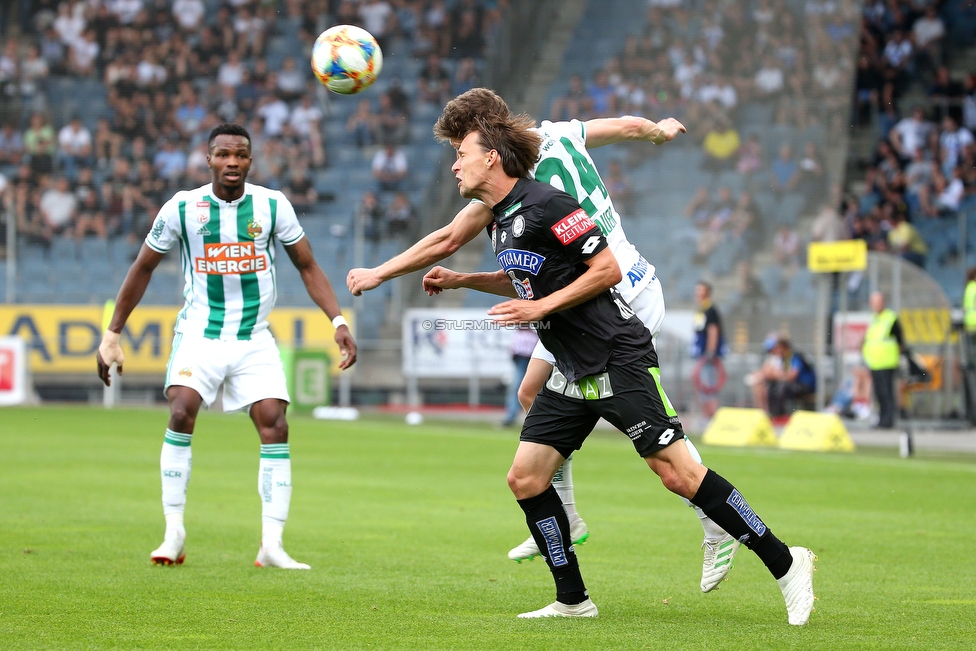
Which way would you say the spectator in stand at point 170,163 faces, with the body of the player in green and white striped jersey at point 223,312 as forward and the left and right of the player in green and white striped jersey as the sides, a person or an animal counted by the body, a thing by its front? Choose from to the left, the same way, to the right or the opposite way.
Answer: the same way

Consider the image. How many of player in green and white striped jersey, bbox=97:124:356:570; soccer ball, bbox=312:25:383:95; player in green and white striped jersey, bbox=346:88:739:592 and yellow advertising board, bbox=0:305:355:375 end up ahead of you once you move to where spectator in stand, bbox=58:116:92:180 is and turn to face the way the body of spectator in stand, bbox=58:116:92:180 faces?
4

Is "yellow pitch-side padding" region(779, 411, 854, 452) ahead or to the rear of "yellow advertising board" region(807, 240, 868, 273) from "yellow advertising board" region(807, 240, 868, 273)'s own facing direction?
ahead

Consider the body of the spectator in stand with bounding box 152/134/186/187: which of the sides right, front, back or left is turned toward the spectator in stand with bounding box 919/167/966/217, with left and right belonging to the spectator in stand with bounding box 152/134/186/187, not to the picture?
left

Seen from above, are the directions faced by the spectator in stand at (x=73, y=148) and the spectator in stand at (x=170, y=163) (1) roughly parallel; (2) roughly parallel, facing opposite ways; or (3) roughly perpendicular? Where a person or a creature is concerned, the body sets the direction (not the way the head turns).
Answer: roughly parallel

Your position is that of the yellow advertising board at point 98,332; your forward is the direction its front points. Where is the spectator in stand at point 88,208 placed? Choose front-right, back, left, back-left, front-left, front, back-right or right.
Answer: back

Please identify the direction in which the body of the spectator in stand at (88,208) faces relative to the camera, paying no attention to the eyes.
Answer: toward the camera

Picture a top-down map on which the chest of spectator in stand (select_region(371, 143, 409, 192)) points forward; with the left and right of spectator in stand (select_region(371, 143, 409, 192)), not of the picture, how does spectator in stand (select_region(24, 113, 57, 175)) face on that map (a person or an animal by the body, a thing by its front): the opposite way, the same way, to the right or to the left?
the same way

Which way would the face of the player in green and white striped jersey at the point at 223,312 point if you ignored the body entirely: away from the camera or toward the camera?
toward the camera

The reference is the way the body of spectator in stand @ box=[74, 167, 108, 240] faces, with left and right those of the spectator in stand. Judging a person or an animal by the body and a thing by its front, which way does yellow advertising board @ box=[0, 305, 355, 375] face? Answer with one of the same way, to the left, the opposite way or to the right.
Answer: the same way

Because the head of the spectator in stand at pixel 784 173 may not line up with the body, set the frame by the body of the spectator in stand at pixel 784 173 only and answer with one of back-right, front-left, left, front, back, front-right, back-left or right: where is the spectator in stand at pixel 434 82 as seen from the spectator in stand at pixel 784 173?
right

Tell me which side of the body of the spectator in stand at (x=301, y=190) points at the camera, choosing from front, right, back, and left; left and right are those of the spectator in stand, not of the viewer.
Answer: front

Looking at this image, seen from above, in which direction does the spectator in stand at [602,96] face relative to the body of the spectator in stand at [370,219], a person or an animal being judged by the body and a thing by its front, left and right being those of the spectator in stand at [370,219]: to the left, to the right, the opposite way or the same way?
the same way

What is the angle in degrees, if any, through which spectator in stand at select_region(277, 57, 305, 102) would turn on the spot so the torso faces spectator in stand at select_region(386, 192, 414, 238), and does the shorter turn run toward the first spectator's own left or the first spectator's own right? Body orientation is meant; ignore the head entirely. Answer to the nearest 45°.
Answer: approximately 45° to the first spectator's own left

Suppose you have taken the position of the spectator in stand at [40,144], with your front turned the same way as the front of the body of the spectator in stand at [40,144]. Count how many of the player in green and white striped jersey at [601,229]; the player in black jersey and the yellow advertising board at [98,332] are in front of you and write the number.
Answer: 3

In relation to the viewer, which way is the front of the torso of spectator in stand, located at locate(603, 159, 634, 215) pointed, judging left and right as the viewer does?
facing the viewer

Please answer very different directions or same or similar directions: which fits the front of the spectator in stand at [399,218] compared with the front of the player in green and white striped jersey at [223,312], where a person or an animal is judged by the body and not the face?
same or similar directions
